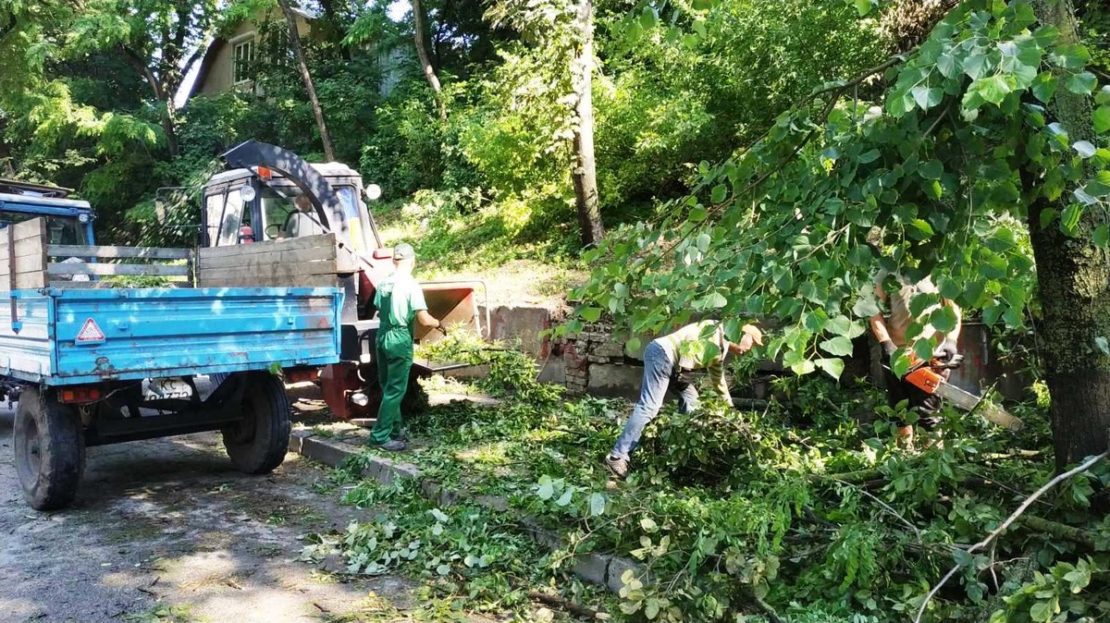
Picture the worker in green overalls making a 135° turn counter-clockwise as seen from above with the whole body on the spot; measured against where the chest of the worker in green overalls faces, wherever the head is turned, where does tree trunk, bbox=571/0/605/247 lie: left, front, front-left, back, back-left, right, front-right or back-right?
back-right

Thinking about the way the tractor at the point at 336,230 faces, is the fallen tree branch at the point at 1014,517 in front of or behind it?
behind

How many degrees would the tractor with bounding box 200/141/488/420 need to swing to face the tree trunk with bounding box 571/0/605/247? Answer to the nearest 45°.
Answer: approximately 90° to its right

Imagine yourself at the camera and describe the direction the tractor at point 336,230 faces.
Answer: facing away from the viewer and to the left of the viewer

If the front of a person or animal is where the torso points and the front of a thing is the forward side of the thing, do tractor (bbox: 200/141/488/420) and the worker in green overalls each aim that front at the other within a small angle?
no

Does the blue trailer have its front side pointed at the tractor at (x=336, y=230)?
no

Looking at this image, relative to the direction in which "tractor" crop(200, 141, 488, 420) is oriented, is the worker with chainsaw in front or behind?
behind

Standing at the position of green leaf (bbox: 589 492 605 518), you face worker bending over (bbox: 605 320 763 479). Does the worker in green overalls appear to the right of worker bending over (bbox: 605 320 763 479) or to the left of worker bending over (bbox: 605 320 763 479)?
left

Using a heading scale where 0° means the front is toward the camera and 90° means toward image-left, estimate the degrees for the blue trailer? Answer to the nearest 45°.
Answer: approximately 135°

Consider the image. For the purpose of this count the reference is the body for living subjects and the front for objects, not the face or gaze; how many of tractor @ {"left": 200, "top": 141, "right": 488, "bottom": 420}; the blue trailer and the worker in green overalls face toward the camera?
0

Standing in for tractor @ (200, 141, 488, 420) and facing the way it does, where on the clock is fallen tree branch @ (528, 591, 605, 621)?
The fallen tree branch is roughly at 7 o'clock from the tractor.

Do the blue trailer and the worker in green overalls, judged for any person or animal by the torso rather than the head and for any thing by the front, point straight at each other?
no

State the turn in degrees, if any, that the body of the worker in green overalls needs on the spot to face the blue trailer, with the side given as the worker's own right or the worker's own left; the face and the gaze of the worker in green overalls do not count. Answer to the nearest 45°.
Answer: approximately 180°

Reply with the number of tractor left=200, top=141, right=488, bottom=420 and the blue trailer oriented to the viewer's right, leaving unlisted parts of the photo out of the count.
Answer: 0

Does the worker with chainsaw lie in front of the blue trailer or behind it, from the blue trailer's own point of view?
behind

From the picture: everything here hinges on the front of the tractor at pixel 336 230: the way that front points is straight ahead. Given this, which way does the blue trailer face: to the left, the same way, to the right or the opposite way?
the same way

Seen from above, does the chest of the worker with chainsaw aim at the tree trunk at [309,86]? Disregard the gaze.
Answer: no

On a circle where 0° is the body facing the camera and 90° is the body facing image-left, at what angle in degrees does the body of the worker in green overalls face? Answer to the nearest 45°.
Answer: approximately 225°
